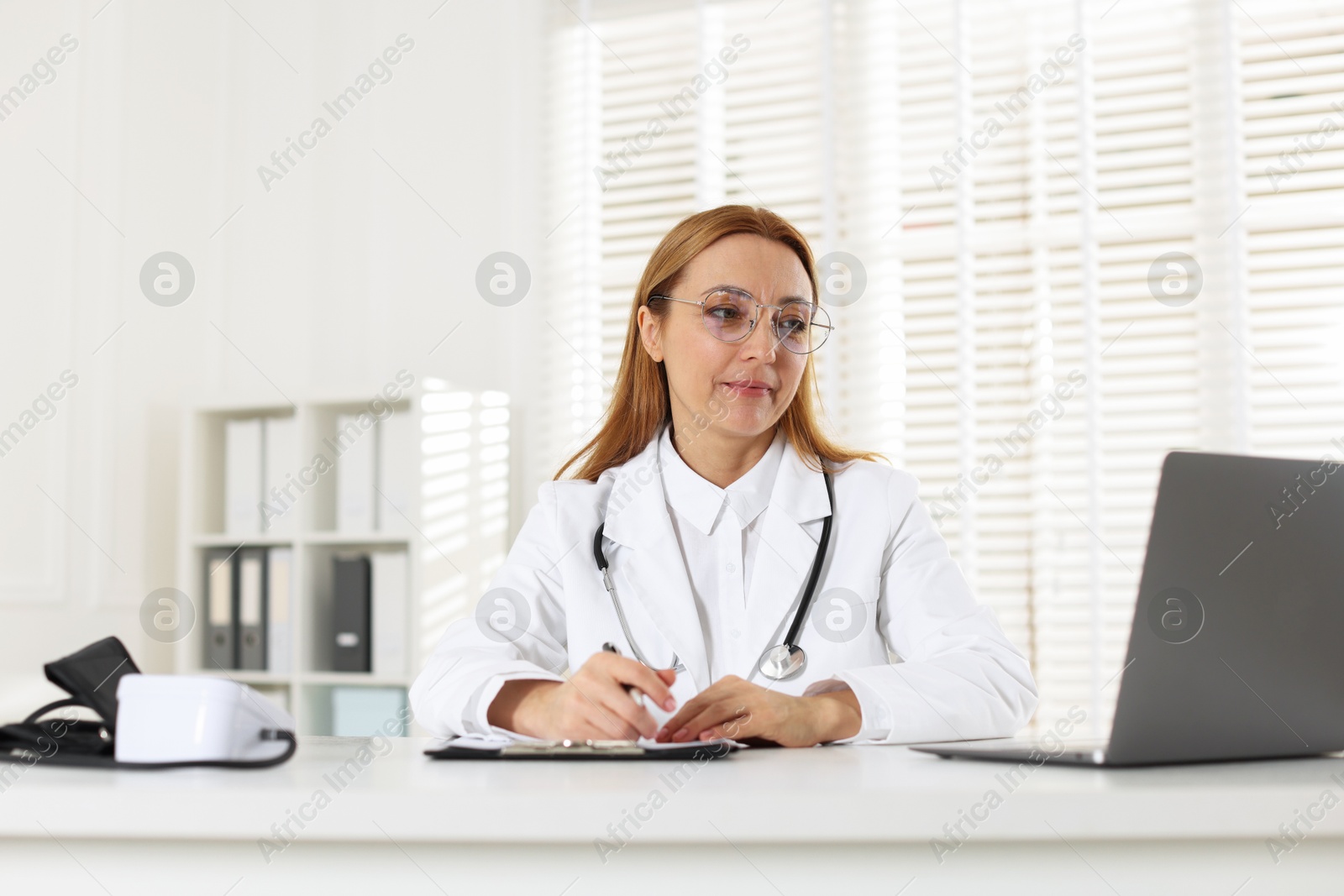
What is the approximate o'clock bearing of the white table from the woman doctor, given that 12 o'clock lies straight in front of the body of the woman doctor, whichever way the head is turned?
The white table is roughly at 12 o'clock from the woman doctor.

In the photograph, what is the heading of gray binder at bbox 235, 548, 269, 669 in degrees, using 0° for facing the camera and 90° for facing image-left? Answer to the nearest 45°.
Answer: approximately 0°

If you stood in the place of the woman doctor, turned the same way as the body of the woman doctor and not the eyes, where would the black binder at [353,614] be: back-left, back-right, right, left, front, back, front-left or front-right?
back-right

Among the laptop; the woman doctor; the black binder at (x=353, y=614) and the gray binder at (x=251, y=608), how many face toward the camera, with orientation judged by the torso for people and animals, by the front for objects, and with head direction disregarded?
3

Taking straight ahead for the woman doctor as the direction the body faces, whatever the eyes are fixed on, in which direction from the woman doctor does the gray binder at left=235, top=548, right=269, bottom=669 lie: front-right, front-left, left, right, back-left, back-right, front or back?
back-right

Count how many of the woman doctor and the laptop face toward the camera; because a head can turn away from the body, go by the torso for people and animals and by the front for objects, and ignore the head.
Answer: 1

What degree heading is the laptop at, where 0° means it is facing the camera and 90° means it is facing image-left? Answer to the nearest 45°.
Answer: approximately 135°
